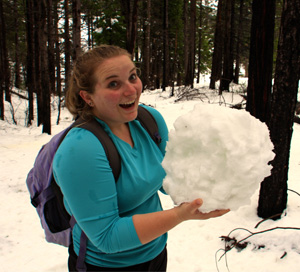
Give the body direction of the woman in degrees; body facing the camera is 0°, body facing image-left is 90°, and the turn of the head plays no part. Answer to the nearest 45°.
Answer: approximately 315°
